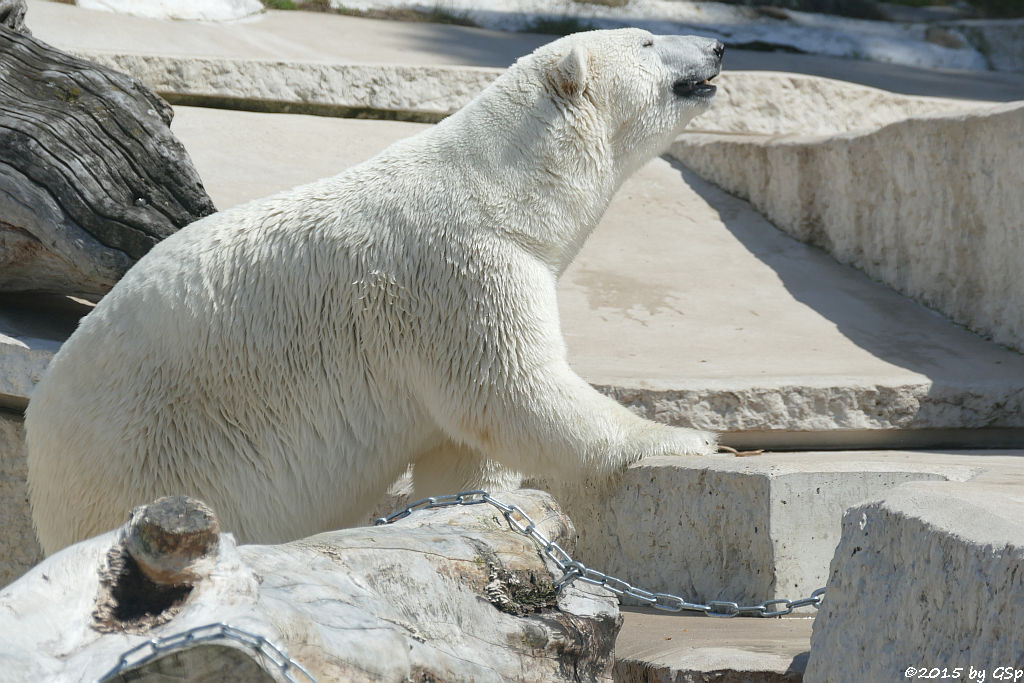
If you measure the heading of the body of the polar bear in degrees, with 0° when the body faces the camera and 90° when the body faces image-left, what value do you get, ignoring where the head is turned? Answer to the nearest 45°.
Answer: approximately 270°

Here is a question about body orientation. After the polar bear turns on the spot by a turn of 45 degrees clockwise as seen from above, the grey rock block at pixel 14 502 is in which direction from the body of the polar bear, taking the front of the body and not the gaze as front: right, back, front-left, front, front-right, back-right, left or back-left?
back

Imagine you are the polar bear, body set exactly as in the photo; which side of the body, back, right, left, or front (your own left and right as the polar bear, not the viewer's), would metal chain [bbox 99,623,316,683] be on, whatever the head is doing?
right

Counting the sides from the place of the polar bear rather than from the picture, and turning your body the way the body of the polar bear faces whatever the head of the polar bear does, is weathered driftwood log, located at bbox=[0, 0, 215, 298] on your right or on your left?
on your left

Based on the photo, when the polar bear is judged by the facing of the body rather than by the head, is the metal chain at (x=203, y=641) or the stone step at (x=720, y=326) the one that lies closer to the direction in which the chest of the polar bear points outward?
the stone step

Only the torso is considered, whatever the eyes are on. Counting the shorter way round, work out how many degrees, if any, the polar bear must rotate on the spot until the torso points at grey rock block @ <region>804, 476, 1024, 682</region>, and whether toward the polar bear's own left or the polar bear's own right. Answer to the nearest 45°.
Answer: approximately 45° to the polar bear's own right

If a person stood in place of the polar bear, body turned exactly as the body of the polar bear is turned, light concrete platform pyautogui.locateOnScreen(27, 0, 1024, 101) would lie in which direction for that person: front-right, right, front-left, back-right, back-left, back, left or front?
left
